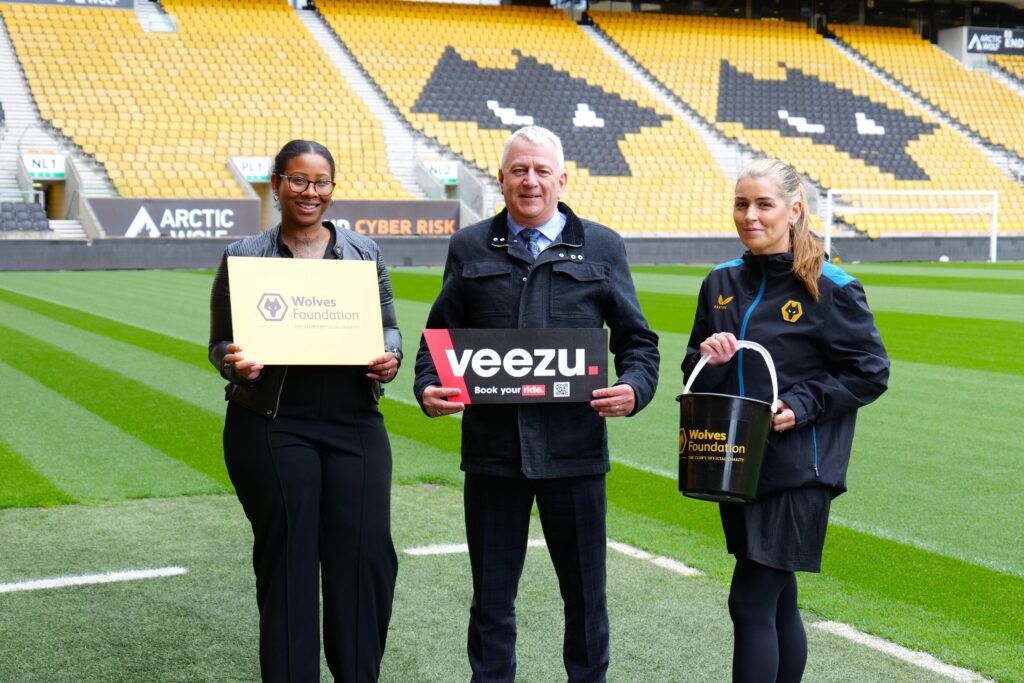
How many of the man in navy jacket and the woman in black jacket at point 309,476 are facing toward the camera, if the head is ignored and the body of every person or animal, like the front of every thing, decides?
2

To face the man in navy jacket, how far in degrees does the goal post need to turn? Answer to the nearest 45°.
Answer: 0° — it already faces them

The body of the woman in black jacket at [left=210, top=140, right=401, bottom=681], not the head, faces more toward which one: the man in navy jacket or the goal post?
the man in navy jacket

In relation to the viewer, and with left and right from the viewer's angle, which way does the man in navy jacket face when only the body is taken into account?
facing the viewer

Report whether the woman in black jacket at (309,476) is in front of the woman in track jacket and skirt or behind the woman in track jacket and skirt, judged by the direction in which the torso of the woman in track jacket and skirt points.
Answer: in front

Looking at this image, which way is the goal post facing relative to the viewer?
toward the camera

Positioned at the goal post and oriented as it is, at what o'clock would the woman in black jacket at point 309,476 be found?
The woman in black jacket is roughly at 12 o'clock from the goal post.

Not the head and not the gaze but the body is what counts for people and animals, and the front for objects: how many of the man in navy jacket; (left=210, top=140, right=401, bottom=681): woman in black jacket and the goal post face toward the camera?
3

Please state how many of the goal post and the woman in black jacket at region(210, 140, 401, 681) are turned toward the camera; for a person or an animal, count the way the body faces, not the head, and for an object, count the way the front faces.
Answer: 2

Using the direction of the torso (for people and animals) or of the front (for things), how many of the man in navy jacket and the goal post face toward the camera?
2

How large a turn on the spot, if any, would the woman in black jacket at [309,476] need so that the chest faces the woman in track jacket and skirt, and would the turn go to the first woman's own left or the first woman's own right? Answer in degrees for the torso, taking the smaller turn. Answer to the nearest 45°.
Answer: approximately 90° to the first woman's own left

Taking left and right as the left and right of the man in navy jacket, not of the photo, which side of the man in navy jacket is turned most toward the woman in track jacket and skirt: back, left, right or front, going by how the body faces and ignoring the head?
left

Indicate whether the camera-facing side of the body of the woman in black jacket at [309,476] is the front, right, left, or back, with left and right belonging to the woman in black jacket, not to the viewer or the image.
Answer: front

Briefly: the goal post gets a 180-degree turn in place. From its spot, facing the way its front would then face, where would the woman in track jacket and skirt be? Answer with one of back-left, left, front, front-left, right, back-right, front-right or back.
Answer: back
